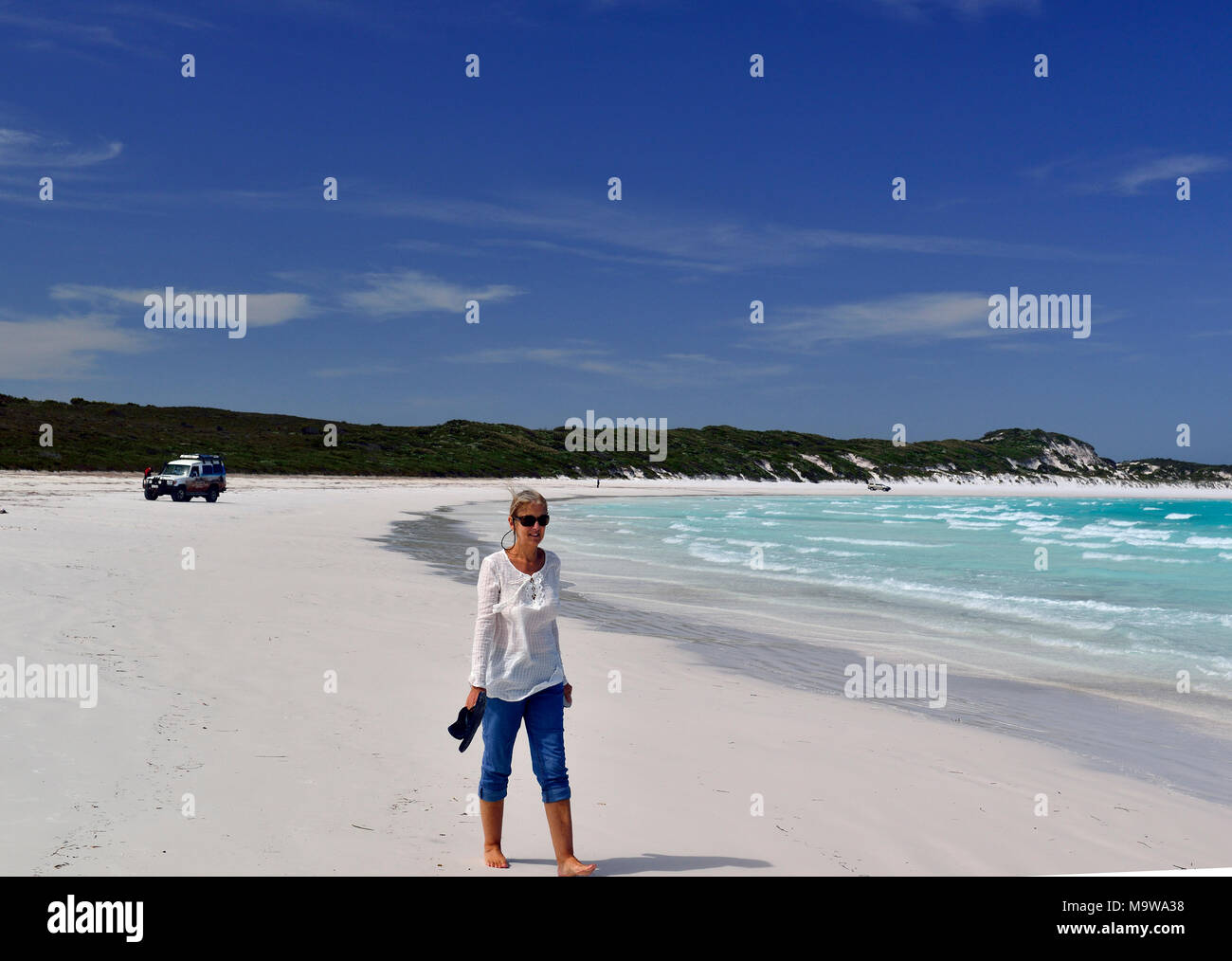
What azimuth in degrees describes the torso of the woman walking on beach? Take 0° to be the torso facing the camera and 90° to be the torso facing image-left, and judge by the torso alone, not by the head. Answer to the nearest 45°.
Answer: approximately 315°

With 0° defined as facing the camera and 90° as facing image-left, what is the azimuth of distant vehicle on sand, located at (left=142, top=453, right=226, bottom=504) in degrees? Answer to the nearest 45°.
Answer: approximately 45°

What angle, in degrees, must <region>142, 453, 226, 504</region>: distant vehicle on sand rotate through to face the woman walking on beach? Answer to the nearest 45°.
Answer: approximately 45° to its left

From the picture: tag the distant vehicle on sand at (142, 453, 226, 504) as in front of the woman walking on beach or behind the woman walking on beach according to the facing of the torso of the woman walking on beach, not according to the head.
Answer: behind
